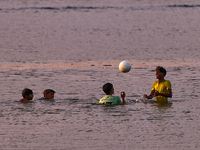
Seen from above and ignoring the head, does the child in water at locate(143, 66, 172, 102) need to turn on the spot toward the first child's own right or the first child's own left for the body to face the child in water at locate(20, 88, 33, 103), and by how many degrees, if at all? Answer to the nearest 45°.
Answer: approximately 45° to the first child's own right

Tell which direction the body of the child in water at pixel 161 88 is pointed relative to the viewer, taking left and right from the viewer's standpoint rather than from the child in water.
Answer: facing the viewer and to the left of the viewer
